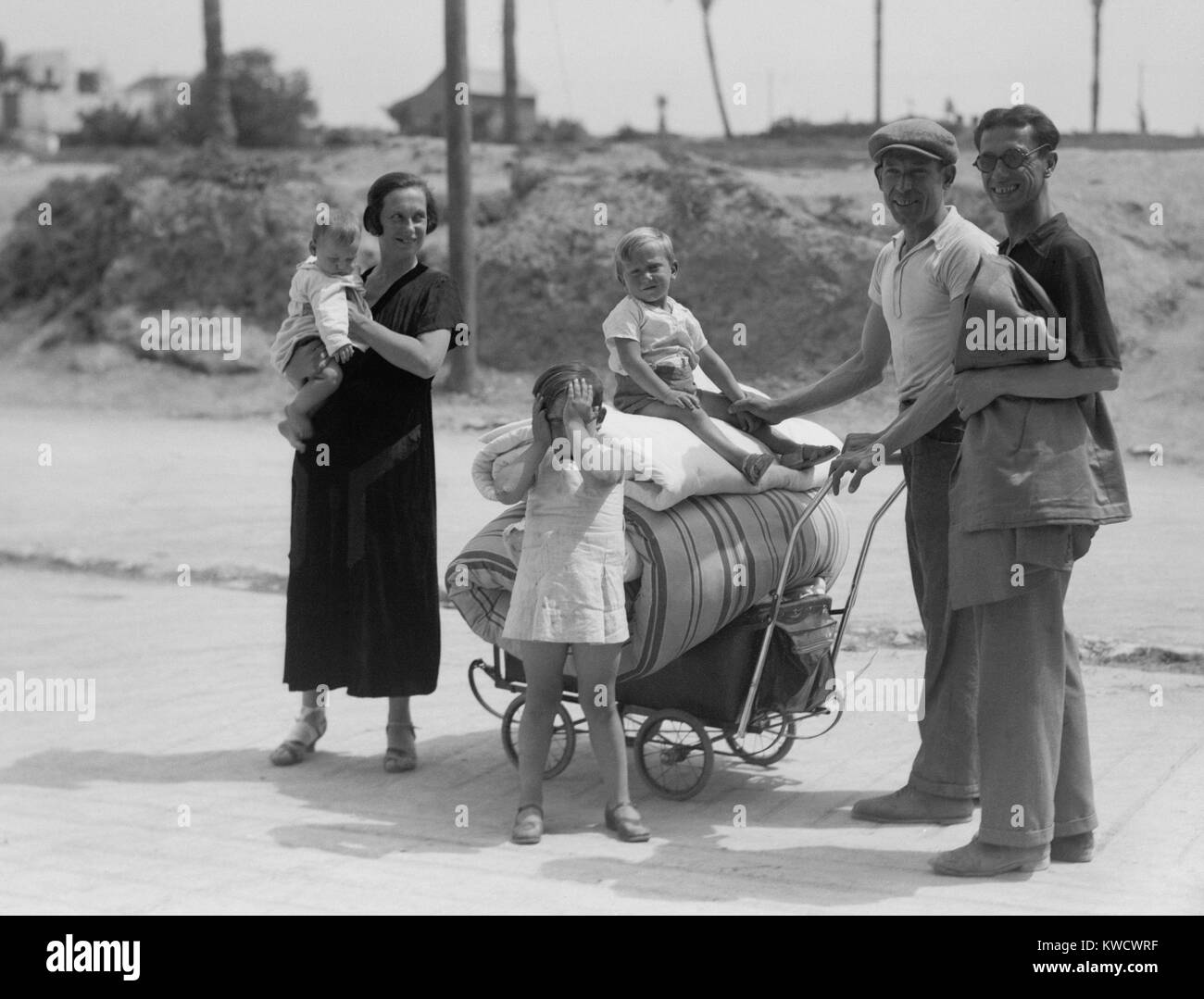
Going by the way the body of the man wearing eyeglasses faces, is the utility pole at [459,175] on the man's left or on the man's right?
on the man's right

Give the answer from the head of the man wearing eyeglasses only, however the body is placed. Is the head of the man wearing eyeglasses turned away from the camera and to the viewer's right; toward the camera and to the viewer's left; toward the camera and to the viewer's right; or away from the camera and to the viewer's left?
toward the camera and to the viewer's left

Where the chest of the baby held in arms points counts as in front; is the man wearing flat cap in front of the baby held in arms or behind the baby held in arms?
in front

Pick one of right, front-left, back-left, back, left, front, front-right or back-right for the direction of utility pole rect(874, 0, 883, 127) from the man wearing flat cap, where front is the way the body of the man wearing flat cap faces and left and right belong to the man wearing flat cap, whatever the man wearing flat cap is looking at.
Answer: back-right

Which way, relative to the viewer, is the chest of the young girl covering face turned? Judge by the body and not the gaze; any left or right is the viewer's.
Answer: facing the viewer

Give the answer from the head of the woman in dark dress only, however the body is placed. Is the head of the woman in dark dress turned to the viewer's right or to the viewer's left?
to the viewer's right

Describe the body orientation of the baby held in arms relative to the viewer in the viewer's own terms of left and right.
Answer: facing the viewer and to the right of the viewer

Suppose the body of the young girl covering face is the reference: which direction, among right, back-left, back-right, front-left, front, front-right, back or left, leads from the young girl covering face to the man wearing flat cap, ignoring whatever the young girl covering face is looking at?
left

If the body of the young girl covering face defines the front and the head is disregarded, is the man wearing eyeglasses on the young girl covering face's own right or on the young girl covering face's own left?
on the young girl covering face's own left

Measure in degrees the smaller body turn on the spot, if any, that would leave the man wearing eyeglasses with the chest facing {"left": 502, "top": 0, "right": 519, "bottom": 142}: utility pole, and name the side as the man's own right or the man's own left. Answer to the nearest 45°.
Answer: approximately 90° to the man's own right

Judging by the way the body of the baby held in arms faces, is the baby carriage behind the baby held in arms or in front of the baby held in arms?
in front

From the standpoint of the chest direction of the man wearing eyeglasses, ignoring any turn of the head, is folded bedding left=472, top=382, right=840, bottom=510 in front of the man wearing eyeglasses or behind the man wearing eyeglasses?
in front
